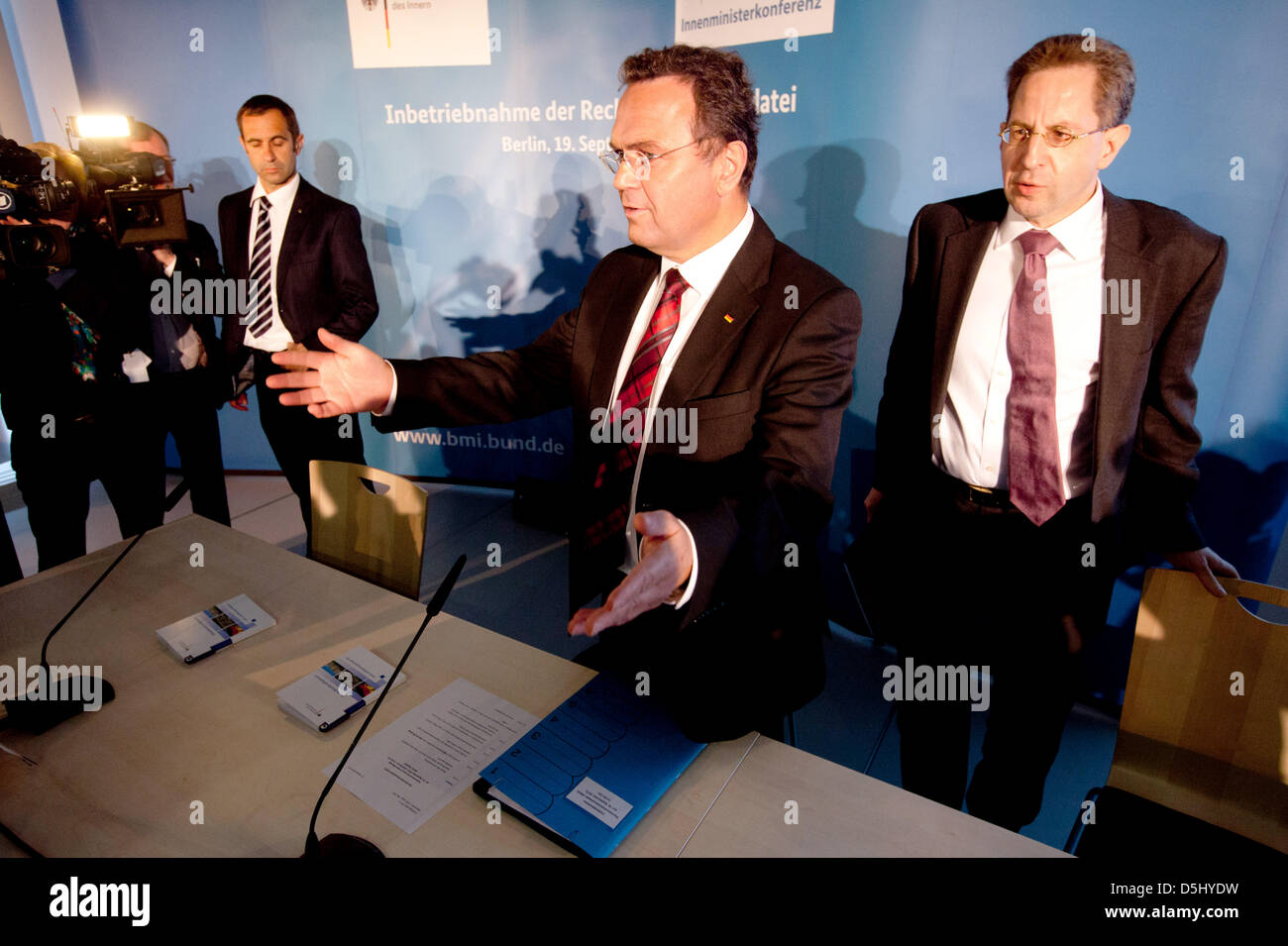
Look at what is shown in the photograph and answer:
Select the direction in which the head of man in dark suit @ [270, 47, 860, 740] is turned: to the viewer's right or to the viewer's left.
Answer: to the viewer's left

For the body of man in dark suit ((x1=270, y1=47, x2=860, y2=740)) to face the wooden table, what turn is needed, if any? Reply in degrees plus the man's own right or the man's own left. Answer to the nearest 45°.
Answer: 0° — they already face it

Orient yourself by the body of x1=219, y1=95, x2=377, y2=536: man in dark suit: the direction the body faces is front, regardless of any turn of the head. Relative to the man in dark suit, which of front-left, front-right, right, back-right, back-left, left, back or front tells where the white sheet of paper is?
front-left

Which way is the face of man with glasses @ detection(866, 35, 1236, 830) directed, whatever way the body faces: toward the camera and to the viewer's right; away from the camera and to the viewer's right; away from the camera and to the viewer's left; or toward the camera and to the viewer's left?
toward the camera and to the viewer's left

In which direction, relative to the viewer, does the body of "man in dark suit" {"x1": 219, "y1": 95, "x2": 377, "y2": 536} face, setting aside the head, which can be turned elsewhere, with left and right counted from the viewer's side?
facing the viewer and to the left of the viewer

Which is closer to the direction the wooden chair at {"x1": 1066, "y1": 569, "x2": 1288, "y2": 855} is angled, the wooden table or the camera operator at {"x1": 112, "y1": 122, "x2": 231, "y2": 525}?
the wooden table

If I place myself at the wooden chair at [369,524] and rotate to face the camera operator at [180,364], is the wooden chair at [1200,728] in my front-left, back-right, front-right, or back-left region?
back-right

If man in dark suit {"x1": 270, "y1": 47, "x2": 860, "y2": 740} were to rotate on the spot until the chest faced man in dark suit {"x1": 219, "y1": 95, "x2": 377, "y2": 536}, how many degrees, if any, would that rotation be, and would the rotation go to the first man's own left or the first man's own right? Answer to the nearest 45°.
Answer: approximately 90° to the first man's own right

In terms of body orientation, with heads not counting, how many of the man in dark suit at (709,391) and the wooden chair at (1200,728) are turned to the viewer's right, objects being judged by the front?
0

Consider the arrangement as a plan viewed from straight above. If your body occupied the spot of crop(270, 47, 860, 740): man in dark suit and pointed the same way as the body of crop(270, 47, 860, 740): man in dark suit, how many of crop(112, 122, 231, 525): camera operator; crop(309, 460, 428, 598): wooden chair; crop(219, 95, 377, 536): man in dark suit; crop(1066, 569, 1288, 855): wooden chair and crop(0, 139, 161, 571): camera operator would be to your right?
4
